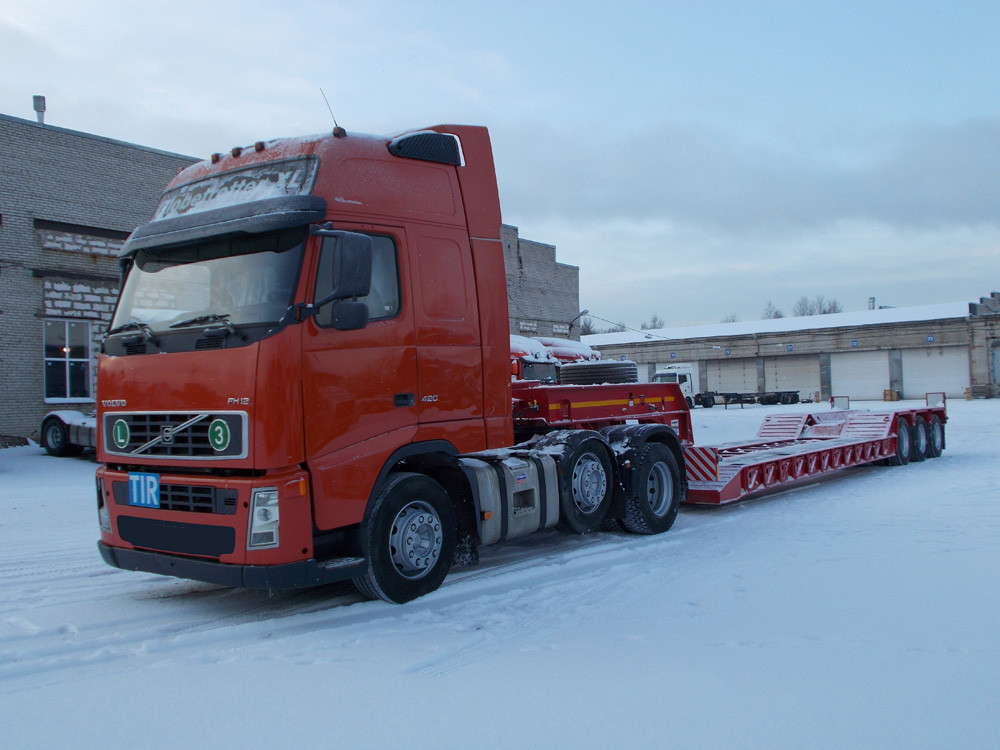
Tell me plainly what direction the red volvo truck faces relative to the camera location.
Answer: facing the viewer and to the left of the viewer

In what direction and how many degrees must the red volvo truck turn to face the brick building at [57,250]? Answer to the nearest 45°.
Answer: approximately 90° to its right

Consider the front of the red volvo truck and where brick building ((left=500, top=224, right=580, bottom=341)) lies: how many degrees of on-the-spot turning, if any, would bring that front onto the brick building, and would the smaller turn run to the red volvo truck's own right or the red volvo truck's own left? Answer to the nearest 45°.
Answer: approximately 135° to the red volvo truck's own right
